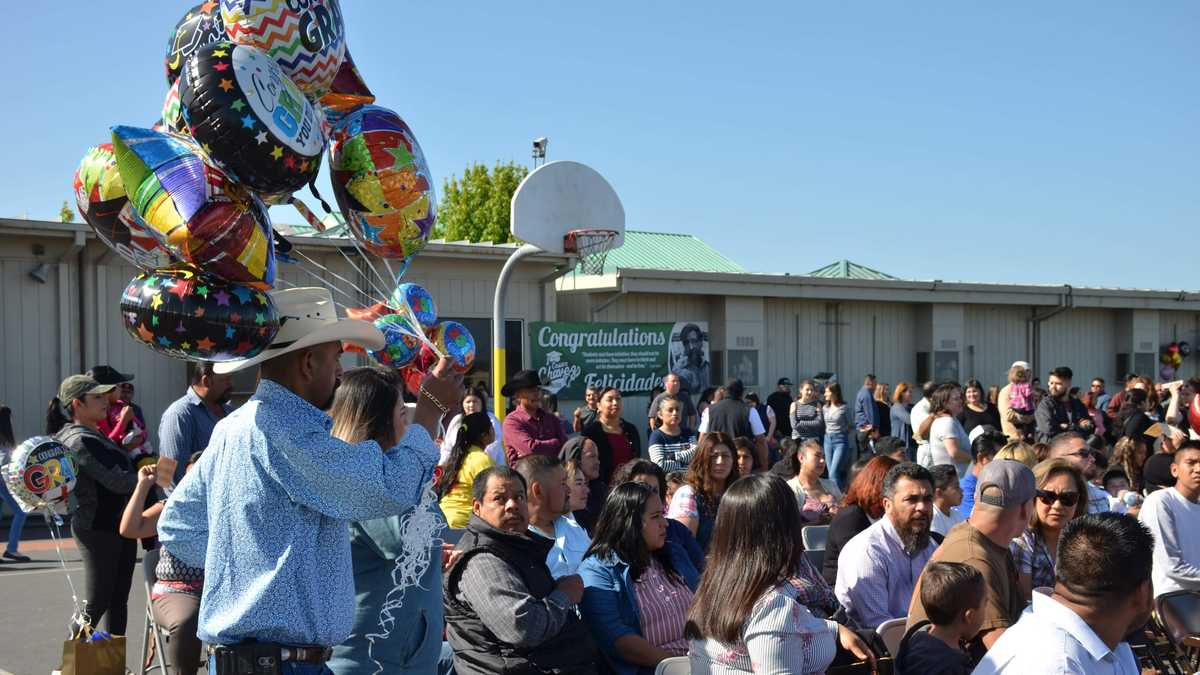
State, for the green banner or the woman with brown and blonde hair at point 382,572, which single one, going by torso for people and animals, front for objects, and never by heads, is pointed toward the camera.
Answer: the green banner

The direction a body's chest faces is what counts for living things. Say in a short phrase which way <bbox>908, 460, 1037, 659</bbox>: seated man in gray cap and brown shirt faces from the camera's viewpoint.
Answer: facing away from the viewer and to the right of the viewer

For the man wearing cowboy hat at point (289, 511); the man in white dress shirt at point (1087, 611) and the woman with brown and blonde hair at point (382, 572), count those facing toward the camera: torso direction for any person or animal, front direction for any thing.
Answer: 0

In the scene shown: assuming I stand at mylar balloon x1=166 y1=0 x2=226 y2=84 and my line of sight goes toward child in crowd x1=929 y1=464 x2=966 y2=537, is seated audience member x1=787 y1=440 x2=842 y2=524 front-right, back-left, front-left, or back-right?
front-left

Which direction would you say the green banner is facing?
toward the camera

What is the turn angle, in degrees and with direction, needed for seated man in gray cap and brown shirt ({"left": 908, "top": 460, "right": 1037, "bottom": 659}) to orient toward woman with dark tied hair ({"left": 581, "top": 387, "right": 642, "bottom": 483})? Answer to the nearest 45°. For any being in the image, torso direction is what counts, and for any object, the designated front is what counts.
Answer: approximately 90° to their left

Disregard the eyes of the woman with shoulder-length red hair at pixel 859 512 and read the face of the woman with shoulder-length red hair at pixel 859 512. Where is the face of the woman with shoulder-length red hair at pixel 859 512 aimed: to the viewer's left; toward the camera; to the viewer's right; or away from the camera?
away from the camera

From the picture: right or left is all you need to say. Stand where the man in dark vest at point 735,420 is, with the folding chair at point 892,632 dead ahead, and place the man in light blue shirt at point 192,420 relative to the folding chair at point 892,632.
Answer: right

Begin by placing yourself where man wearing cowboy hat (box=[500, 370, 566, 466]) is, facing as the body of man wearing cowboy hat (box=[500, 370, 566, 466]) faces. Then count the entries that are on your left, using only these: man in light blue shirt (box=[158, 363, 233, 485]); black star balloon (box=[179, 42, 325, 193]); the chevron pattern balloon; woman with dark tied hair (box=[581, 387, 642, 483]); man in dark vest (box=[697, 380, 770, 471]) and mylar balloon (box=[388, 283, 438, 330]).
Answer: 2
